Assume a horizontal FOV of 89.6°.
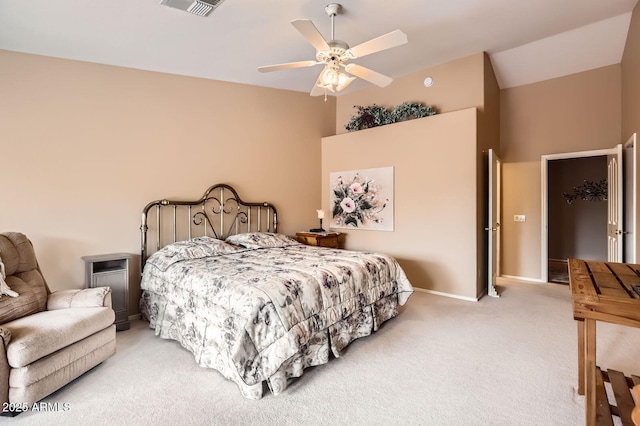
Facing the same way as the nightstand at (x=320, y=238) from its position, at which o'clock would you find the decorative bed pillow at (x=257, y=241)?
The decorative bed pillow is roughly at 3 o'clock from the nightstand.

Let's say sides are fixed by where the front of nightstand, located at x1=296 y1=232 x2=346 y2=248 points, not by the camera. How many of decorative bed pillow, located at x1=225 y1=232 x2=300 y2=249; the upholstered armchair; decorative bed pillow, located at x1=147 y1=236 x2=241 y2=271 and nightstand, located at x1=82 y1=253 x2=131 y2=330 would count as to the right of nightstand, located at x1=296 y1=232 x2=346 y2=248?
4

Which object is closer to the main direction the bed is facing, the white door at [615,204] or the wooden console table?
the wooden console table

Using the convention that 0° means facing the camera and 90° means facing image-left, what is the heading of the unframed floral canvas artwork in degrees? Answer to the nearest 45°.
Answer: approximately 45°

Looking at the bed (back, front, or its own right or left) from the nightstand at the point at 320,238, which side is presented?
left

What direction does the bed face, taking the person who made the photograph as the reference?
facing the viewer and to the right of the viewer

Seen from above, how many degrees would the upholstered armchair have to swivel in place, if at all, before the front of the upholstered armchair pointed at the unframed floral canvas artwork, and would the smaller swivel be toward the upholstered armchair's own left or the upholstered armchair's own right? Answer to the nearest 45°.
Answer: approximately 45° to the upholstered armchair's own left

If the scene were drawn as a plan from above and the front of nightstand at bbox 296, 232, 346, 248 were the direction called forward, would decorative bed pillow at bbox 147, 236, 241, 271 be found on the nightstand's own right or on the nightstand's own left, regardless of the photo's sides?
on the nightstand's own right

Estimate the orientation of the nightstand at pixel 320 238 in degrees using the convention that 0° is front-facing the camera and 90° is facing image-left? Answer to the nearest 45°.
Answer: approximately 315°

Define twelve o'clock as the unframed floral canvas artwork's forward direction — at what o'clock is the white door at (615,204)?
The white door is roughly at 8 o'clock from the unframed floral canvas artwork.
